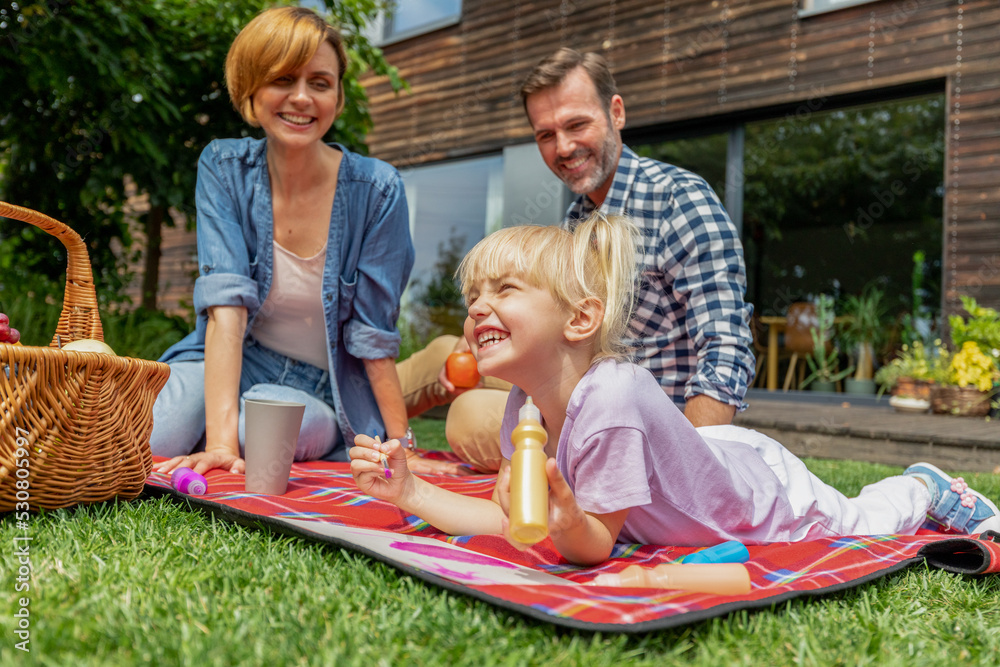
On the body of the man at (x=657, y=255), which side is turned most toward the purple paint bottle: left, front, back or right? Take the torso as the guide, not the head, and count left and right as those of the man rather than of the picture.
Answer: front

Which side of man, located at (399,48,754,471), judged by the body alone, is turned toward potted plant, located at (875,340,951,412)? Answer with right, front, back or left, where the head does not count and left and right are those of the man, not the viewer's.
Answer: back

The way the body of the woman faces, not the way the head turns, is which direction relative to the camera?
toward the camera

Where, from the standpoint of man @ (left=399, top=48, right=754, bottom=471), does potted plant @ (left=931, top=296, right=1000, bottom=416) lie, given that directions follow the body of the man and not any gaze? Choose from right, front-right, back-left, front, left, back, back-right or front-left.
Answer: back

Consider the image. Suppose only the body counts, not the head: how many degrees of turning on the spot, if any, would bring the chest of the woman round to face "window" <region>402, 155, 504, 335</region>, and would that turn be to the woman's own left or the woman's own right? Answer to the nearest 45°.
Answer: approximately 180°

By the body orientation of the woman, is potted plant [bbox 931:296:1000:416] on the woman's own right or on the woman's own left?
on the woman's own left

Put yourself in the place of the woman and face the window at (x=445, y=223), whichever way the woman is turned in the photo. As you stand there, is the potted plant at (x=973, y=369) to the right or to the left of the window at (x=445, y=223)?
right

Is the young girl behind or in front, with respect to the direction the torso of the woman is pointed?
in front

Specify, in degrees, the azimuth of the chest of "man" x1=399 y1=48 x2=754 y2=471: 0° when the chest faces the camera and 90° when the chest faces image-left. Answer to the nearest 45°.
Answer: approximately 45°

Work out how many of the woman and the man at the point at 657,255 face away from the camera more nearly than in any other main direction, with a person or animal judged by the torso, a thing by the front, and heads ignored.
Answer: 0

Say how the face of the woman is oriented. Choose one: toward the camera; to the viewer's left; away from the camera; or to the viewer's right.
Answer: toward the camera

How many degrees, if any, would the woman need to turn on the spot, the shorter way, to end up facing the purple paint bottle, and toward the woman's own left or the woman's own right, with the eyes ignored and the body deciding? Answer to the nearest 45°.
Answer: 0° — they already face it

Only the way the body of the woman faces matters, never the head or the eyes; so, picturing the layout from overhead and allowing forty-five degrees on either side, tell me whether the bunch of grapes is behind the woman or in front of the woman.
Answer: in front

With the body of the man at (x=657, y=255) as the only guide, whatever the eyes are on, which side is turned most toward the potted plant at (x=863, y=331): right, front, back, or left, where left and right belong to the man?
back
